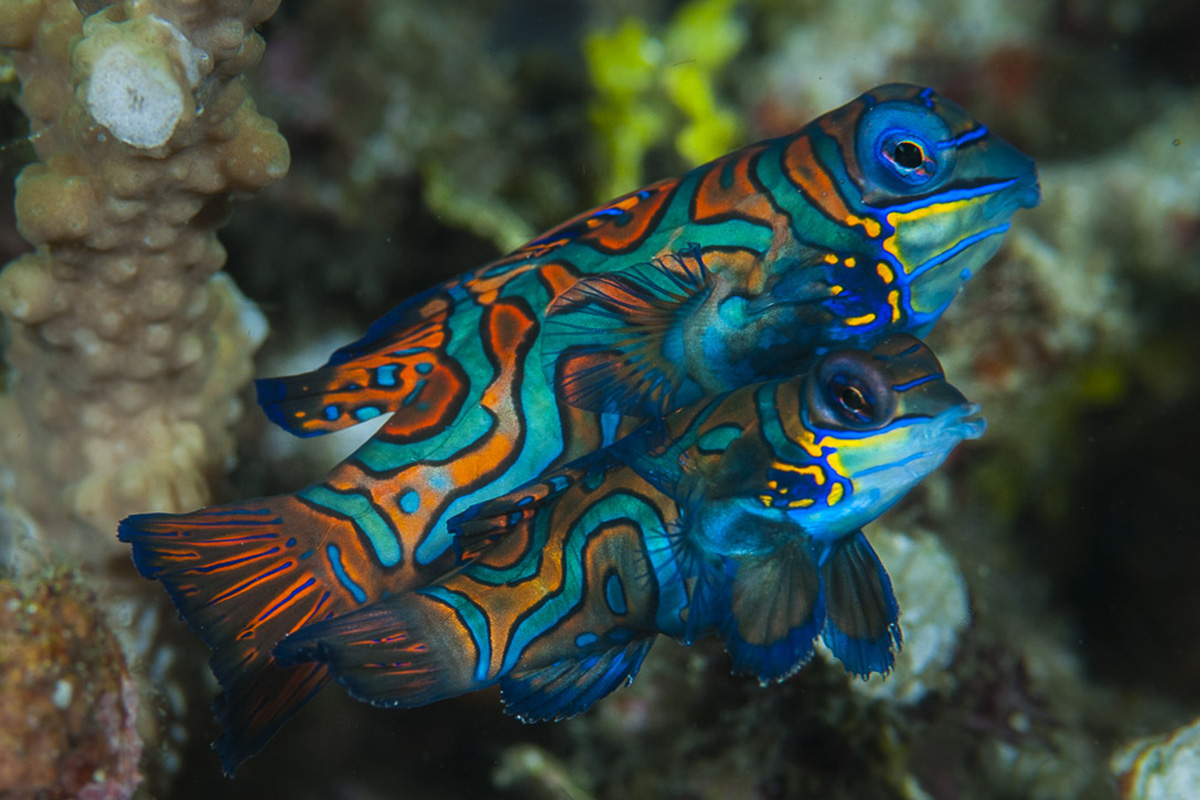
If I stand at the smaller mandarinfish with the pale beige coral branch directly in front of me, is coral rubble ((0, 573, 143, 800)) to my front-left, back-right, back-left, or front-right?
front-left

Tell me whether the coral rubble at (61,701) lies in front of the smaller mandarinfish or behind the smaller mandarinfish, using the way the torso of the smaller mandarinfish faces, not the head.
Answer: behind

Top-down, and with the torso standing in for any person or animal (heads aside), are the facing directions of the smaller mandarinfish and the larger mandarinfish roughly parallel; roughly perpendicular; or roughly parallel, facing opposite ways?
roughly parallel

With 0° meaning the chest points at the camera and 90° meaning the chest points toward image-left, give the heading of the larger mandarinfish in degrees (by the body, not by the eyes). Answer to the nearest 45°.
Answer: approximately 270°

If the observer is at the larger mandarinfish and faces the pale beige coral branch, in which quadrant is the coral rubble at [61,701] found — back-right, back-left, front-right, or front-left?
front-left

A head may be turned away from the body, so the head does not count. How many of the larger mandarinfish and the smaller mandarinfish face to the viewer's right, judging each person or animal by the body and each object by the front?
2

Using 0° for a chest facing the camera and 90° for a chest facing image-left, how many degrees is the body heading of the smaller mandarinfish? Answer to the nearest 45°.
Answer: approximately 270°

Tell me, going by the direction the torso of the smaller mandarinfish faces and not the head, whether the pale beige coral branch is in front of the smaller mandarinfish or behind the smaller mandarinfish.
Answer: behind
